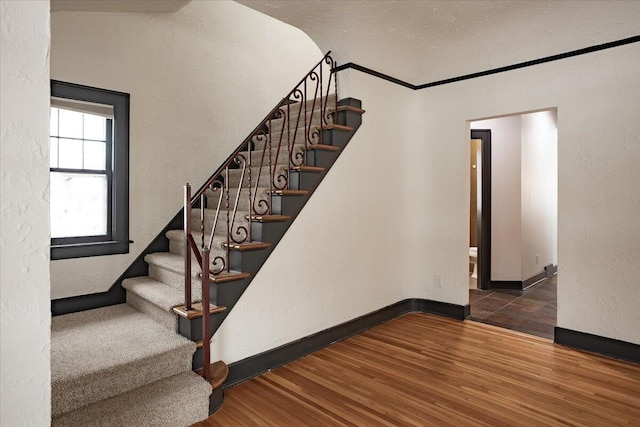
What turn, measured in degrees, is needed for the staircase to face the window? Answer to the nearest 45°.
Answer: approximately 90° to its right

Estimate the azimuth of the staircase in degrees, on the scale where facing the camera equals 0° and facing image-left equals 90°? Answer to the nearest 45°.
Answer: approximately 45°
